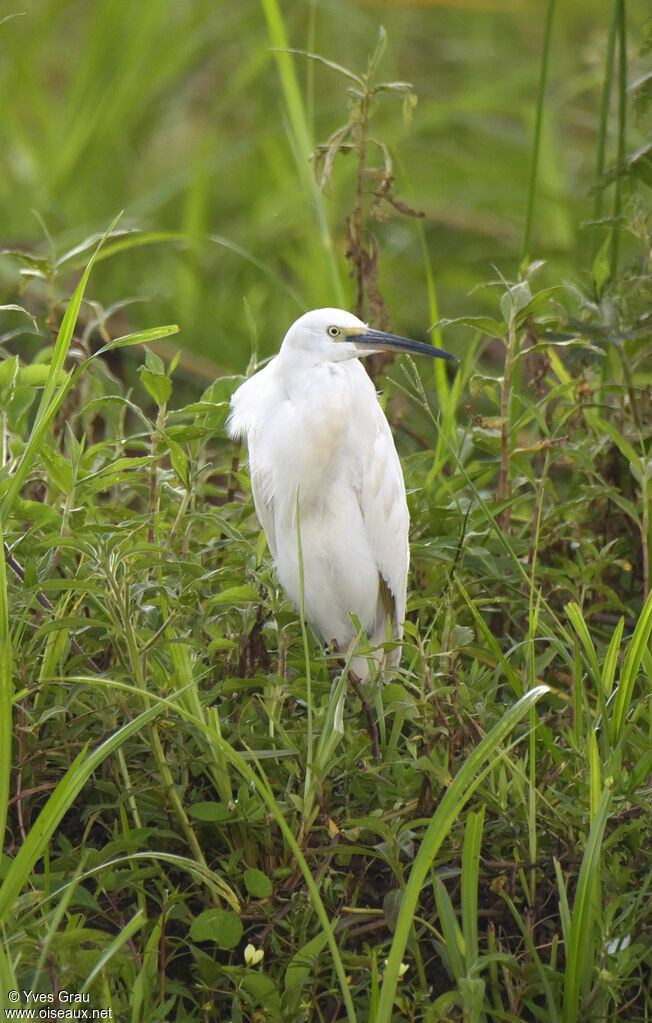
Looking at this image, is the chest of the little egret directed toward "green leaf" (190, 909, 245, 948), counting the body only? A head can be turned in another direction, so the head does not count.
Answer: yes

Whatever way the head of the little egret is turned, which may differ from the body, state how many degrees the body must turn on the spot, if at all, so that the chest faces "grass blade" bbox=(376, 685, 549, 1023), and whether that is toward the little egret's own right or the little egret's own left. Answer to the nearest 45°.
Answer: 0° — it already faces it

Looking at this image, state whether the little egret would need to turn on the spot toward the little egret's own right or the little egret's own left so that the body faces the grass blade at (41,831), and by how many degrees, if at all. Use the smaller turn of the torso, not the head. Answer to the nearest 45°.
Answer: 0° — it already faces it

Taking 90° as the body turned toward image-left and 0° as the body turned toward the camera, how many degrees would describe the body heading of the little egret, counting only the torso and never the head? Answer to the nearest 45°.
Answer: approximately 0°

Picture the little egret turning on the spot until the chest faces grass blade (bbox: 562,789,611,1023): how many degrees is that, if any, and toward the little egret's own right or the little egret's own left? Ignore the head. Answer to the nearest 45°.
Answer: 0° — it already faces it

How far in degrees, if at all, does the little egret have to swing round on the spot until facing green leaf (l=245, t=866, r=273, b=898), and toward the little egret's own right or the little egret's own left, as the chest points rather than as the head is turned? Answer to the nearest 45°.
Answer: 0° — it already faces it
